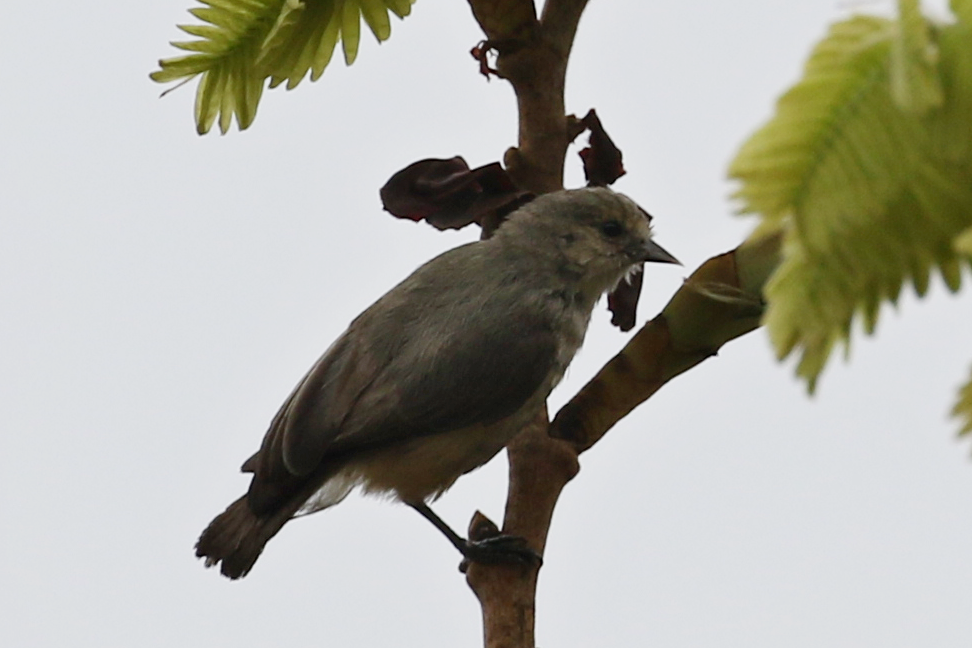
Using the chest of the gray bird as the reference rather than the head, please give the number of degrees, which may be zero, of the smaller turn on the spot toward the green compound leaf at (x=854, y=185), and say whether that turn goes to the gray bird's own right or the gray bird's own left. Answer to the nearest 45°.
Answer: approximately 90° to the gray bird's own right

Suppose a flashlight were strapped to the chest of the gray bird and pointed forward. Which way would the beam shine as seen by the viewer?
to the viewer's right

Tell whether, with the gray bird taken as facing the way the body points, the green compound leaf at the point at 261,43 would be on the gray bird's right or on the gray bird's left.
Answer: on the gray bird's right
